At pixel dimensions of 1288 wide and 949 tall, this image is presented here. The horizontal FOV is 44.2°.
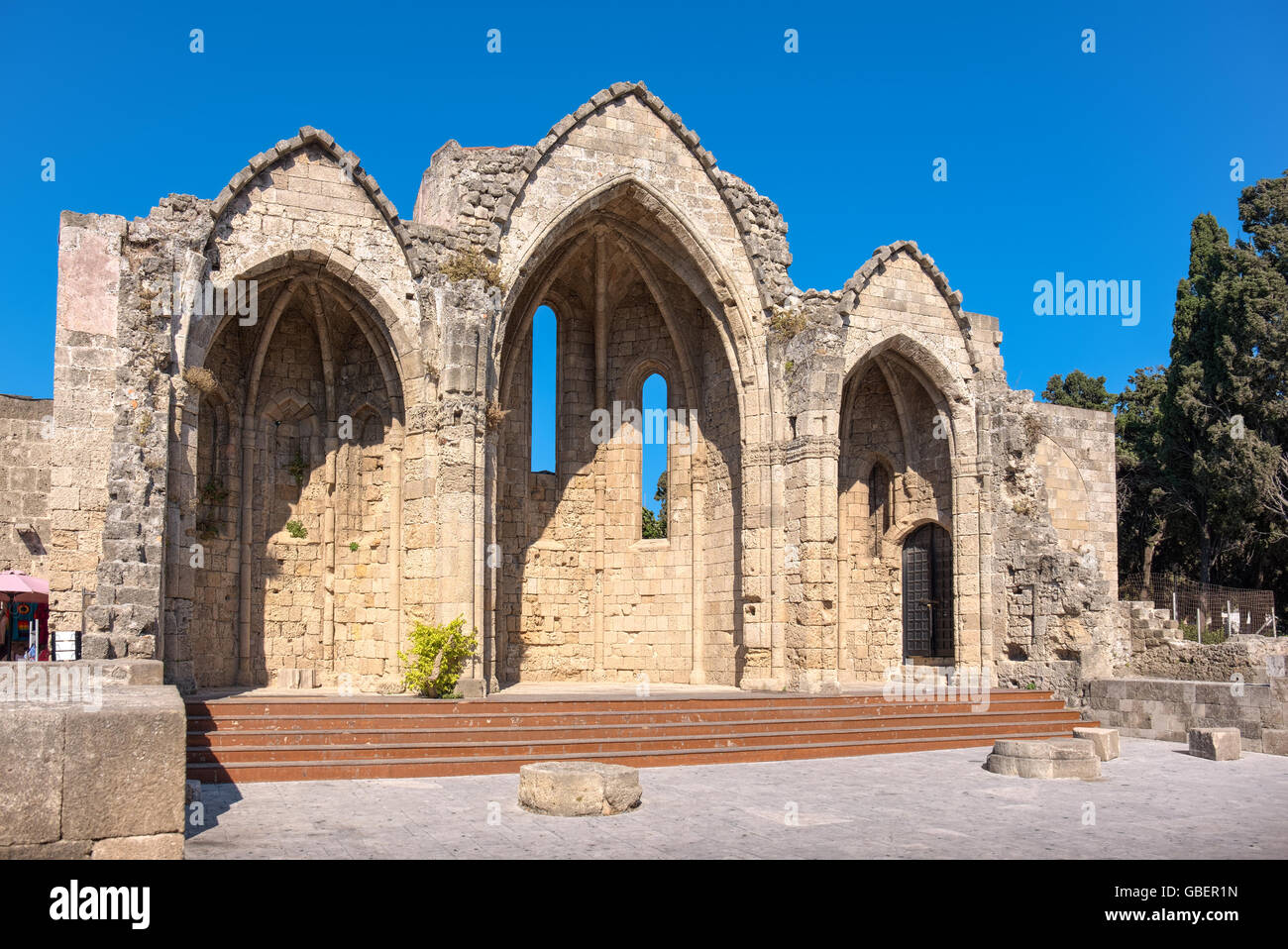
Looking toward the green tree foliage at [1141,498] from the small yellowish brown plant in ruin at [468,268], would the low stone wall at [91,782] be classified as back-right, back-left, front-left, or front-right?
back-right

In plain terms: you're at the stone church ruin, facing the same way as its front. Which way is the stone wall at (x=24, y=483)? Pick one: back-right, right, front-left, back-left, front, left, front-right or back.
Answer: right

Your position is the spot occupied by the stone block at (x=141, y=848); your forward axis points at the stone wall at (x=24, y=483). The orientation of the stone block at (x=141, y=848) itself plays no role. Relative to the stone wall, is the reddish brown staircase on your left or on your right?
right

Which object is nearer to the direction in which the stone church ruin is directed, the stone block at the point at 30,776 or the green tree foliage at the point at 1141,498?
the stone block

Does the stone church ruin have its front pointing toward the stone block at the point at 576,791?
yes

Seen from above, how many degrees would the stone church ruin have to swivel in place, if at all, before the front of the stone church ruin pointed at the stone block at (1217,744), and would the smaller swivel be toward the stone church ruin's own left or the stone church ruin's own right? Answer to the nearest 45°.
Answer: approximately 45° to the stone church ruin's own left

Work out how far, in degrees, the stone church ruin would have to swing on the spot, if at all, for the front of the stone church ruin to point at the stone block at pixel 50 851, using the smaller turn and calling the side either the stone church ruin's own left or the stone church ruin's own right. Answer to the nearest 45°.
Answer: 0° — it already faces it

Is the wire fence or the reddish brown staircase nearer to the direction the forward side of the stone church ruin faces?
the reddish brown staircase

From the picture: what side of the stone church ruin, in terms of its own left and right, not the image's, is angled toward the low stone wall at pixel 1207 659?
left

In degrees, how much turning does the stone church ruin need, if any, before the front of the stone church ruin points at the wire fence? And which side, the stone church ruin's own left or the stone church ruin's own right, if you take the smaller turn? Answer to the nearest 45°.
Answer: approximately 135° to the stone church ruin's own left

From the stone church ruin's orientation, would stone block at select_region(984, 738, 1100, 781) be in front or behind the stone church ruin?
in front

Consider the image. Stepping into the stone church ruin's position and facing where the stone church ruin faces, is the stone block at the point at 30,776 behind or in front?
in front

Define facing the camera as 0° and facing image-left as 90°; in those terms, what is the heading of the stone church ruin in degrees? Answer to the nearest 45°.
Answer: approximately 0°
